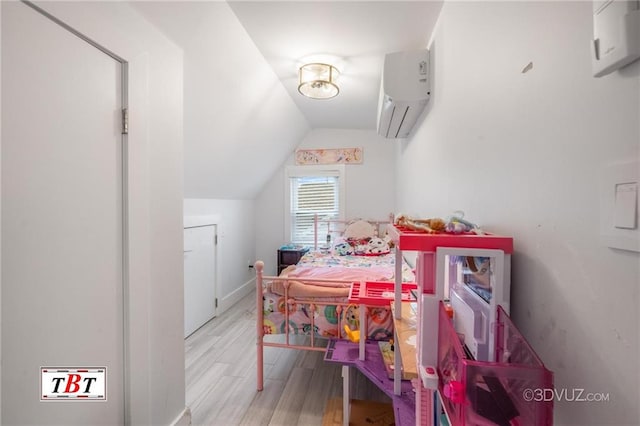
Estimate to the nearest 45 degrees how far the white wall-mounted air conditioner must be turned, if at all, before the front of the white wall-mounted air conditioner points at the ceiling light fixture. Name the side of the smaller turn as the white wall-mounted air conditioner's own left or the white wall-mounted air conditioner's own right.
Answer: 0° — it already faces it

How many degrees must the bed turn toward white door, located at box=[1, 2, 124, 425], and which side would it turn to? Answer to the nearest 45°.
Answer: approximately 45° to its right

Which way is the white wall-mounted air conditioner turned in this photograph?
to the viewer's left

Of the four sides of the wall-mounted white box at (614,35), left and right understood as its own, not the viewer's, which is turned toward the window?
right

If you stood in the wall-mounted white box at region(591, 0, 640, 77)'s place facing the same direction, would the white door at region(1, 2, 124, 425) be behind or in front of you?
in front

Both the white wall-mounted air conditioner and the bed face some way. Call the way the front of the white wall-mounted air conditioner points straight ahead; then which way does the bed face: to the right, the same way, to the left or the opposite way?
to the left

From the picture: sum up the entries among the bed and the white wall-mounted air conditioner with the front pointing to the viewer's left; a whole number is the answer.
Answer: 1

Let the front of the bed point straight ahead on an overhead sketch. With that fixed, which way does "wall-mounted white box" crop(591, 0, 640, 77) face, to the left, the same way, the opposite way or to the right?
to the right

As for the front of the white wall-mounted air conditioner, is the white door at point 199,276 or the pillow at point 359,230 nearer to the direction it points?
the white door

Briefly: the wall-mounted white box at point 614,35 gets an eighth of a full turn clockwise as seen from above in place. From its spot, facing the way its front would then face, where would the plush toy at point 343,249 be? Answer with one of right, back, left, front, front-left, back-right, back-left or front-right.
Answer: front-right

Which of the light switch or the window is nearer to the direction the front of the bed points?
the light switch
